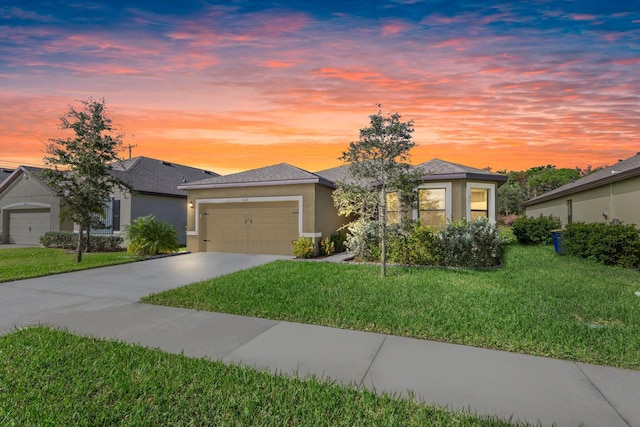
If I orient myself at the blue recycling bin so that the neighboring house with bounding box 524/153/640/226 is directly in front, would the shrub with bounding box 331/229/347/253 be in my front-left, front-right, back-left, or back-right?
back-left

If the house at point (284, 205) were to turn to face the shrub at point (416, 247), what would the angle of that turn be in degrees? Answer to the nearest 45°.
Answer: approximately 90° to its left

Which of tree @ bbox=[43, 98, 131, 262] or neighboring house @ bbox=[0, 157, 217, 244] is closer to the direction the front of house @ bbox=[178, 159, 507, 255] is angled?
the tree

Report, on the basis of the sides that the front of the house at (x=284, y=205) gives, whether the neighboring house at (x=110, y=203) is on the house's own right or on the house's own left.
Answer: on the house's own right

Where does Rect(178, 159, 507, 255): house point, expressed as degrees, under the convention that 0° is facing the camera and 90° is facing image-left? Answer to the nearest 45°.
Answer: approximately 45°

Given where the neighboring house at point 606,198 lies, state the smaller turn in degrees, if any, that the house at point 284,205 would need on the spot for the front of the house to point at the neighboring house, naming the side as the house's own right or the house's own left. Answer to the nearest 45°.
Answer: approximately 135° to the house's own left

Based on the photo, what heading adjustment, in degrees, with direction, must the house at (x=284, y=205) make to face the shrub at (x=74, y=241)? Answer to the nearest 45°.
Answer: approximately 45° to its right

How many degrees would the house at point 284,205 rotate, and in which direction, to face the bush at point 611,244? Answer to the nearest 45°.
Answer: approximately 135° to its left
